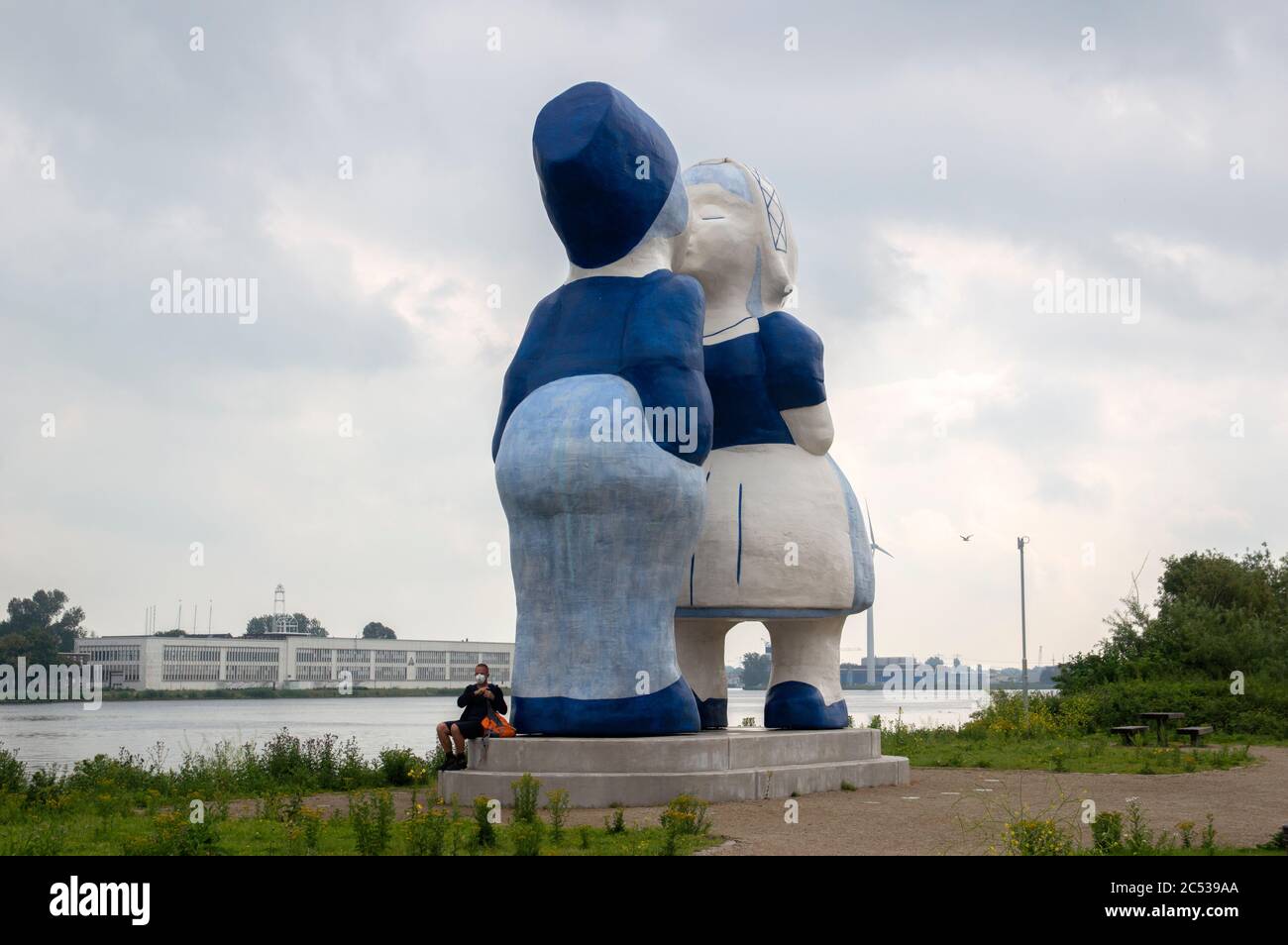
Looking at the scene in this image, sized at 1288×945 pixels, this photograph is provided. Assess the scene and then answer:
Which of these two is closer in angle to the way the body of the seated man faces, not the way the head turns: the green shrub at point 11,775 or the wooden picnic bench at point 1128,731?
the green shrub

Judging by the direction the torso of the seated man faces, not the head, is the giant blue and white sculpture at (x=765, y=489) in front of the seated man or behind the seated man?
behind

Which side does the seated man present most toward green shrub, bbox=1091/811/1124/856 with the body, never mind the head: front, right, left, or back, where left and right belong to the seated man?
left

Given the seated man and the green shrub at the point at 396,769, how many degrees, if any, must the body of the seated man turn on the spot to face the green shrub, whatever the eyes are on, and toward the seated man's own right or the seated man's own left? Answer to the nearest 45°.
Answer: approximately 135° to the seated man's own right

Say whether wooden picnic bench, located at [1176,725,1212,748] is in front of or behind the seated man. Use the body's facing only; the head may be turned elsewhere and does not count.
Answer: behind

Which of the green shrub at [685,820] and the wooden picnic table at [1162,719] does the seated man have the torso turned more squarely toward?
the green shrub

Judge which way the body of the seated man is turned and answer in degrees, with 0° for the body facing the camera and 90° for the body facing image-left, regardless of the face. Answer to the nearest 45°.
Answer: approximately 45°
